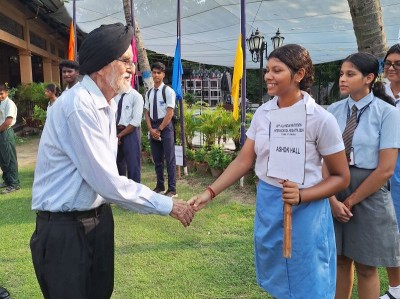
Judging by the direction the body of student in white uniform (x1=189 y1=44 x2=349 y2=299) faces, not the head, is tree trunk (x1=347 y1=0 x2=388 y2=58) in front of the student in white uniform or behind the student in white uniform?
behind

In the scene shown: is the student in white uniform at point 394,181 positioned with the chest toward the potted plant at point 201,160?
no

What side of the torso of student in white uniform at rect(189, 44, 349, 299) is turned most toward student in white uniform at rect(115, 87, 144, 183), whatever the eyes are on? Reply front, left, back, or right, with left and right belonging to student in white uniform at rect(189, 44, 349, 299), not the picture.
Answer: right

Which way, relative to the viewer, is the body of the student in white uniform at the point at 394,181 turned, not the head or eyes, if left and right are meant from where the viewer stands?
facing the viewer and to the left of the viewer

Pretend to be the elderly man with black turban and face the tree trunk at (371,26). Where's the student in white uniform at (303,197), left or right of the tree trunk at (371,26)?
right

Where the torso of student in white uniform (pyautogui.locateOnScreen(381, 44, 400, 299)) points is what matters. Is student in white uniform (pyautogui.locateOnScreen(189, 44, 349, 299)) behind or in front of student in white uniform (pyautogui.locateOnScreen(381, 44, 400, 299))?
in front

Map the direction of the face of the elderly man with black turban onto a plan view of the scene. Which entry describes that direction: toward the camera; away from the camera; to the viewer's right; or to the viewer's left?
to the viewer's right

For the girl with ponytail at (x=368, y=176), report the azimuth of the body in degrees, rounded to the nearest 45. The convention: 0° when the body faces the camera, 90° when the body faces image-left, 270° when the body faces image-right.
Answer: approximately 45°

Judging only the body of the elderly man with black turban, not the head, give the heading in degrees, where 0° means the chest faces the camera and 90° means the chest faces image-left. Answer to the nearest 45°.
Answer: approximately 270°

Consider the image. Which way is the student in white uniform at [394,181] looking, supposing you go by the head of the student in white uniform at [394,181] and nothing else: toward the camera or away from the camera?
toward the camera

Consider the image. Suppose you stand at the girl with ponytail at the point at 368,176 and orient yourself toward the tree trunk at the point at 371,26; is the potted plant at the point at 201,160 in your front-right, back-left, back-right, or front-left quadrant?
front-left

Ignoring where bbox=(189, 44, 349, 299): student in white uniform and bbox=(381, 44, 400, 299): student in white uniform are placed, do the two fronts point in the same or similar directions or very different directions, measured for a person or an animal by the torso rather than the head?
same or similar directions

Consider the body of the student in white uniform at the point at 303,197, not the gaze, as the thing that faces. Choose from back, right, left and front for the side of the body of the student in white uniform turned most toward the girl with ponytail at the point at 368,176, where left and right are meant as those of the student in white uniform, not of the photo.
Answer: back

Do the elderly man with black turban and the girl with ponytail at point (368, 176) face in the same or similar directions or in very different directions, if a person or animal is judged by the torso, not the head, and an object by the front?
very different directions

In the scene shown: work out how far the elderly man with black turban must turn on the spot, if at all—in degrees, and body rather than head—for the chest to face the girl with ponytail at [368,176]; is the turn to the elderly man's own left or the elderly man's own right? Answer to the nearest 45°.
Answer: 0° — they already face them

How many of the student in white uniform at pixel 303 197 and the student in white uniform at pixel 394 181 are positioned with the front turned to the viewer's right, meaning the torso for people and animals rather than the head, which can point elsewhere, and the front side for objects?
0

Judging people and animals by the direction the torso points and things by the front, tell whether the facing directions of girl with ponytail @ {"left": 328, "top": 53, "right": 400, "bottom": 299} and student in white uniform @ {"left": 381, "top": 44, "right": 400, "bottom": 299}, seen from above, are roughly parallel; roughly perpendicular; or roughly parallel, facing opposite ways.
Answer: roughly parallel
